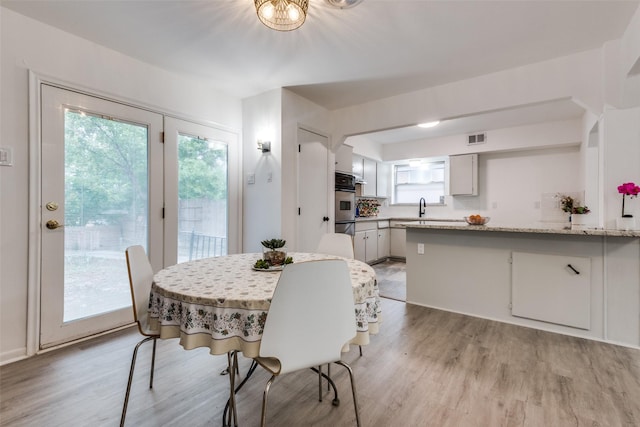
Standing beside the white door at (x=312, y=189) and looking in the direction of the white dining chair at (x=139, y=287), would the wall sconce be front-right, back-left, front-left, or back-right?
front-right

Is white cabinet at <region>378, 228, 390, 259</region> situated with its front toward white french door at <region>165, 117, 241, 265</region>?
no

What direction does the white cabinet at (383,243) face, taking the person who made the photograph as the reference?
facing the viewer and to the right of the viewer

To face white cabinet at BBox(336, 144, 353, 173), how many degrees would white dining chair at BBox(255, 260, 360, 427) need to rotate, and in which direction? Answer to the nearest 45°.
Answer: approximately 45° to its right

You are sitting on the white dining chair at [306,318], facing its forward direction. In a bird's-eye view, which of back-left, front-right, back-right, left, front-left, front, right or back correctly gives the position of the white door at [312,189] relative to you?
front-right

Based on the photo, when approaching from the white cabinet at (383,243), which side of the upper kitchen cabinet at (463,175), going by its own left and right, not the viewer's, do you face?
right

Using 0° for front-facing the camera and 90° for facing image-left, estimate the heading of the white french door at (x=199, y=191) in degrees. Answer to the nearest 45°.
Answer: approximately 315°

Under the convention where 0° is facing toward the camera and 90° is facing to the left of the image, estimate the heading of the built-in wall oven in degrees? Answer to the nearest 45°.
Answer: approximately 315°

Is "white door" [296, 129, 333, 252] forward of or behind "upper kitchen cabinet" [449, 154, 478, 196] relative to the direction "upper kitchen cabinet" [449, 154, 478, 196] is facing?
forward

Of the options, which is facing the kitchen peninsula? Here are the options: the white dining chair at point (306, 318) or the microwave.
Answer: the microwave

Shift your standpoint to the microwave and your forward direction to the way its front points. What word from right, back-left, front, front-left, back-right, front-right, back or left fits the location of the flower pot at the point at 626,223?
front

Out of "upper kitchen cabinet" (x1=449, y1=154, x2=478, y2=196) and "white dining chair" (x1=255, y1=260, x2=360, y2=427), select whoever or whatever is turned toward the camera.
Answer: the upper kitchen cabinet

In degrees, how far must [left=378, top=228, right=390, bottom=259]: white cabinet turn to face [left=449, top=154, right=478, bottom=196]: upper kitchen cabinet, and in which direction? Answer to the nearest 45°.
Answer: approximately 45° to its left

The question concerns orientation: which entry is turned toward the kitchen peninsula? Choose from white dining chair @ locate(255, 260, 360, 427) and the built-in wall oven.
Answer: the built-in wall oven

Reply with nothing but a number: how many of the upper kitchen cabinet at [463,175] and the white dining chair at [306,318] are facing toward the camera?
1

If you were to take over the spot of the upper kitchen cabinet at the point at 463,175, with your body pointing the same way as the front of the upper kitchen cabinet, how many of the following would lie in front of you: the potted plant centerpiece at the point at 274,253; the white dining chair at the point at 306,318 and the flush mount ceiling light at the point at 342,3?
3

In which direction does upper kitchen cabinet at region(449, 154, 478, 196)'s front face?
toward the camera

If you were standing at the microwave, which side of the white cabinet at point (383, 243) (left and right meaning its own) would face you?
right

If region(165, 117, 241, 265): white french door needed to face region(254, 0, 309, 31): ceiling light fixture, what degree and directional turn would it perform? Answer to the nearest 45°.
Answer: approximately 45° to its right
